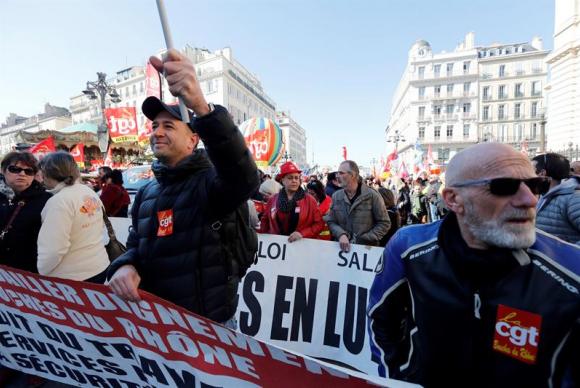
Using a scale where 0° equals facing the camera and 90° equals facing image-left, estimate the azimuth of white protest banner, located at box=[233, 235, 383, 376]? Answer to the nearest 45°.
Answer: approximately 0°

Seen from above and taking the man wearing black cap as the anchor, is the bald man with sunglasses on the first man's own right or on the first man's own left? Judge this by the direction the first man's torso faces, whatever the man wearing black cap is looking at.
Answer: on the first man's own left

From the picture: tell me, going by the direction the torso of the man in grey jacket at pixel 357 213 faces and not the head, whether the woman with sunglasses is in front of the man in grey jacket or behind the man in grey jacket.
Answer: in front

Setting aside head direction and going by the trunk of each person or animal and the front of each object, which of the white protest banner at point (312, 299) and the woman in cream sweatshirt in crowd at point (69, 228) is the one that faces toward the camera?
the white protest banner

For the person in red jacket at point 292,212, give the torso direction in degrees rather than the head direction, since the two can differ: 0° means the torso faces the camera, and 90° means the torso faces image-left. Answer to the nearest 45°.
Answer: approximately 0°

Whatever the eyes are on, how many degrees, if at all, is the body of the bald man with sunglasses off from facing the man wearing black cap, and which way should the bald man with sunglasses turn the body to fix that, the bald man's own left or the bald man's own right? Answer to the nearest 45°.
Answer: approximately 90° to the bald man's own right

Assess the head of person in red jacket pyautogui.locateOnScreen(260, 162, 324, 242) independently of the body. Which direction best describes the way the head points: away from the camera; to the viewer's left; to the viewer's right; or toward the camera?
toward the camera

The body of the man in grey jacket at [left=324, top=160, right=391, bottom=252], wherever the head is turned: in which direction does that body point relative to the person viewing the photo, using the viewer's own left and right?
facing the viewer and to the left of the viewer

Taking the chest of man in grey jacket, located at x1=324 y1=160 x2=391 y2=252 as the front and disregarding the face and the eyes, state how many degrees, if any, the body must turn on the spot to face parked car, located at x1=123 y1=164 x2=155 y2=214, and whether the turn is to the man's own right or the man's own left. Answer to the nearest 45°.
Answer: approximately 90° to the man's own right
